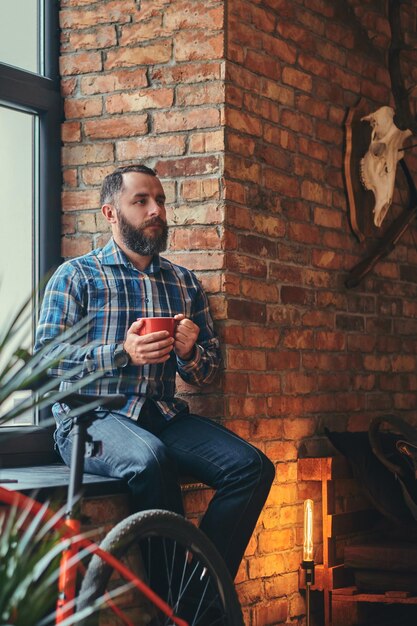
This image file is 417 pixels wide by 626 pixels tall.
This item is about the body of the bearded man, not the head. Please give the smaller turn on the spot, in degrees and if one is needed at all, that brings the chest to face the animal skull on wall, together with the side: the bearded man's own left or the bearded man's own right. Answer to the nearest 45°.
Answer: approximately 90° to the bearded man's own left

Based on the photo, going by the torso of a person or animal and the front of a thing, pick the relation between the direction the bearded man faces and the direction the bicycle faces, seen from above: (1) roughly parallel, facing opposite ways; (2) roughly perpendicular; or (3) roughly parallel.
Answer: roughly perpendicular

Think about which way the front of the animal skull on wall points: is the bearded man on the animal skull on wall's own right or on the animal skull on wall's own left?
on the animal skull on wall's own right

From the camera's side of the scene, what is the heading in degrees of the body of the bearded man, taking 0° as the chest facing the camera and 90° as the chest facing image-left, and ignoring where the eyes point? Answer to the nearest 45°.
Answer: approximately 315°

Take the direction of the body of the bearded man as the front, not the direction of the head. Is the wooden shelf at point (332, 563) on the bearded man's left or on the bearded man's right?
on the bearded man's left
